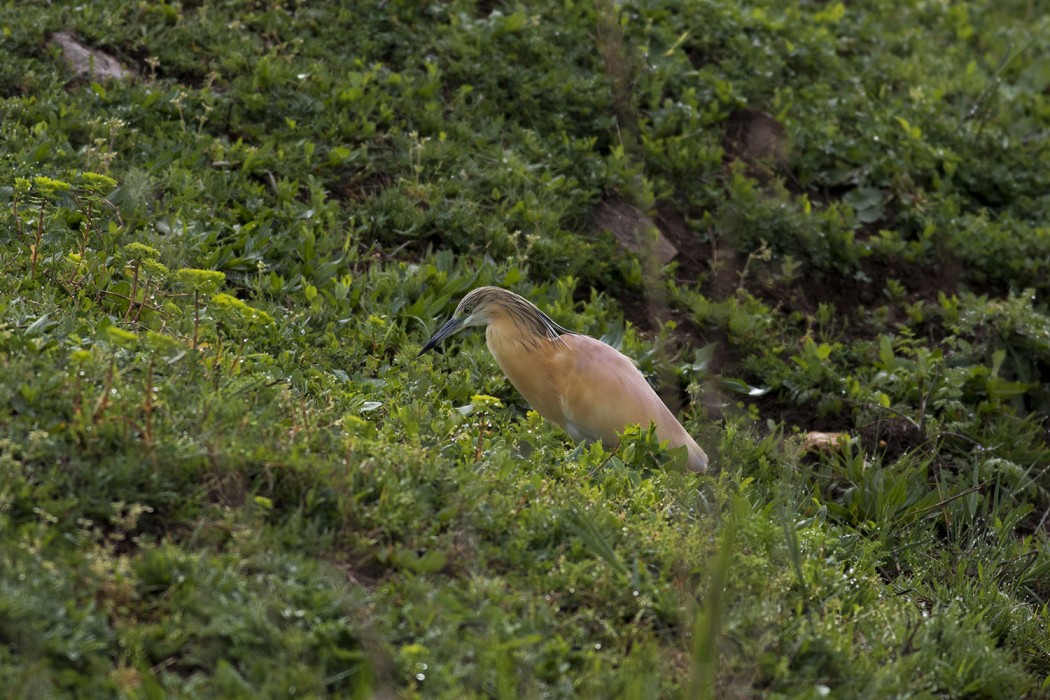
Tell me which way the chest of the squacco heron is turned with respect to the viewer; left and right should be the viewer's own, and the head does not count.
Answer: facing to the left of the viewer
